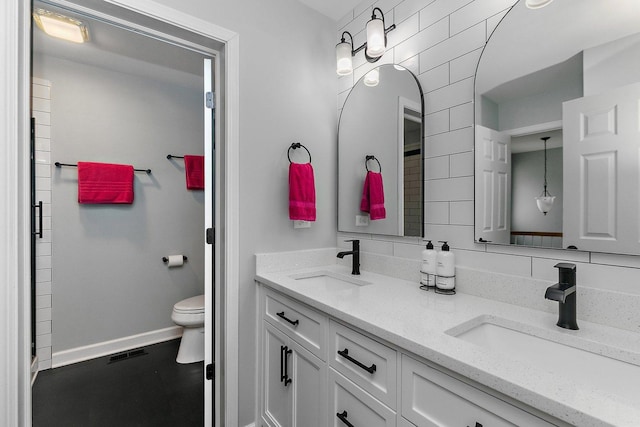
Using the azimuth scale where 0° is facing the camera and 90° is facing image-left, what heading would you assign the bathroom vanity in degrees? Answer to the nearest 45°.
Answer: approximately 45°

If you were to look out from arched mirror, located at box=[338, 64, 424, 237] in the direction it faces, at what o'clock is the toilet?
The toilet is roughly at 2 o'clock from the arched mirror.

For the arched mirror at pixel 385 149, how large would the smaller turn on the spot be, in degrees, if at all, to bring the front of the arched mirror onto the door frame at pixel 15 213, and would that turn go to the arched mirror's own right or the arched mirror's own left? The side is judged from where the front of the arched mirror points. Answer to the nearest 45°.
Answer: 0° — it already faces it

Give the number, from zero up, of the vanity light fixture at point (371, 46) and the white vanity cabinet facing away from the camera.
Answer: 0

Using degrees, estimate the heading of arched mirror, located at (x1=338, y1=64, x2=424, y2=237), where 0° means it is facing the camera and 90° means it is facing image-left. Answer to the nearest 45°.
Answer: approximately 45°

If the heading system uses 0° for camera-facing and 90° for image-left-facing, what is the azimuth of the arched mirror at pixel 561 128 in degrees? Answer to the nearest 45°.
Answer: approximately 45°

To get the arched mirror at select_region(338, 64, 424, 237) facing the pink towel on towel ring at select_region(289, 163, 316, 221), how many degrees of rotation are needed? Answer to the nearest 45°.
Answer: approximately 45° to its right

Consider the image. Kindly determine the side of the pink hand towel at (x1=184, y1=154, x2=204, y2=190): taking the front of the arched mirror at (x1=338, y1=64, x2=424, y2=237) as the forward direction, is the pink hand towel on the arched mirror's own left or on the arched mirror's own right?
on the arched mirror's own right

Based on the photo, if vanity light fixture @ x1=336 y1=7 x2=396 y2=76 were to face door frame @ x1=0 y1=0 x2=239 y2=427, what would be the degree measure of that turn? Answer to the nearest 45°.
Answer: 0° — it already faces it
